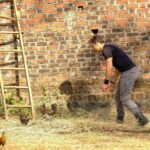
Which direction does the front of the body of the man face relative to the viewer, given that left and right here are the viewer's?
facing to the left of the viewer
